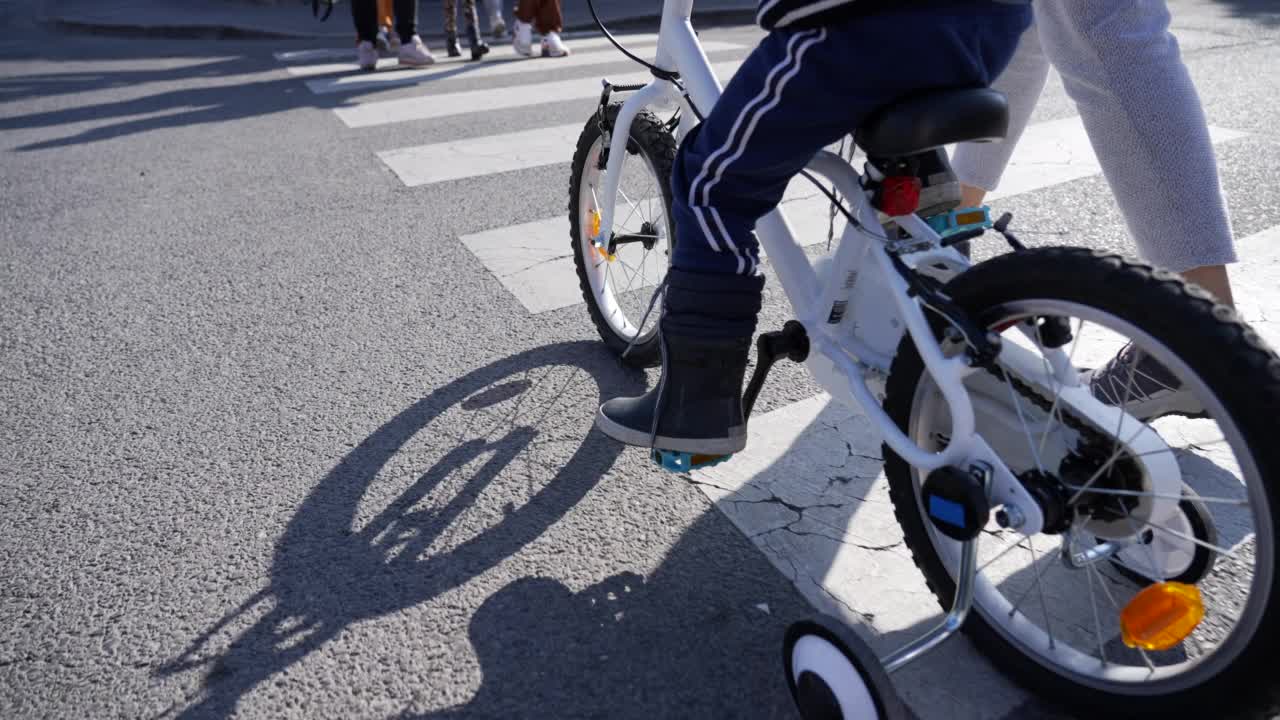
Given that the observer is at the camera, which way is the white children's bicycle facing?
facing away from the viewer and to the left of the viewer
